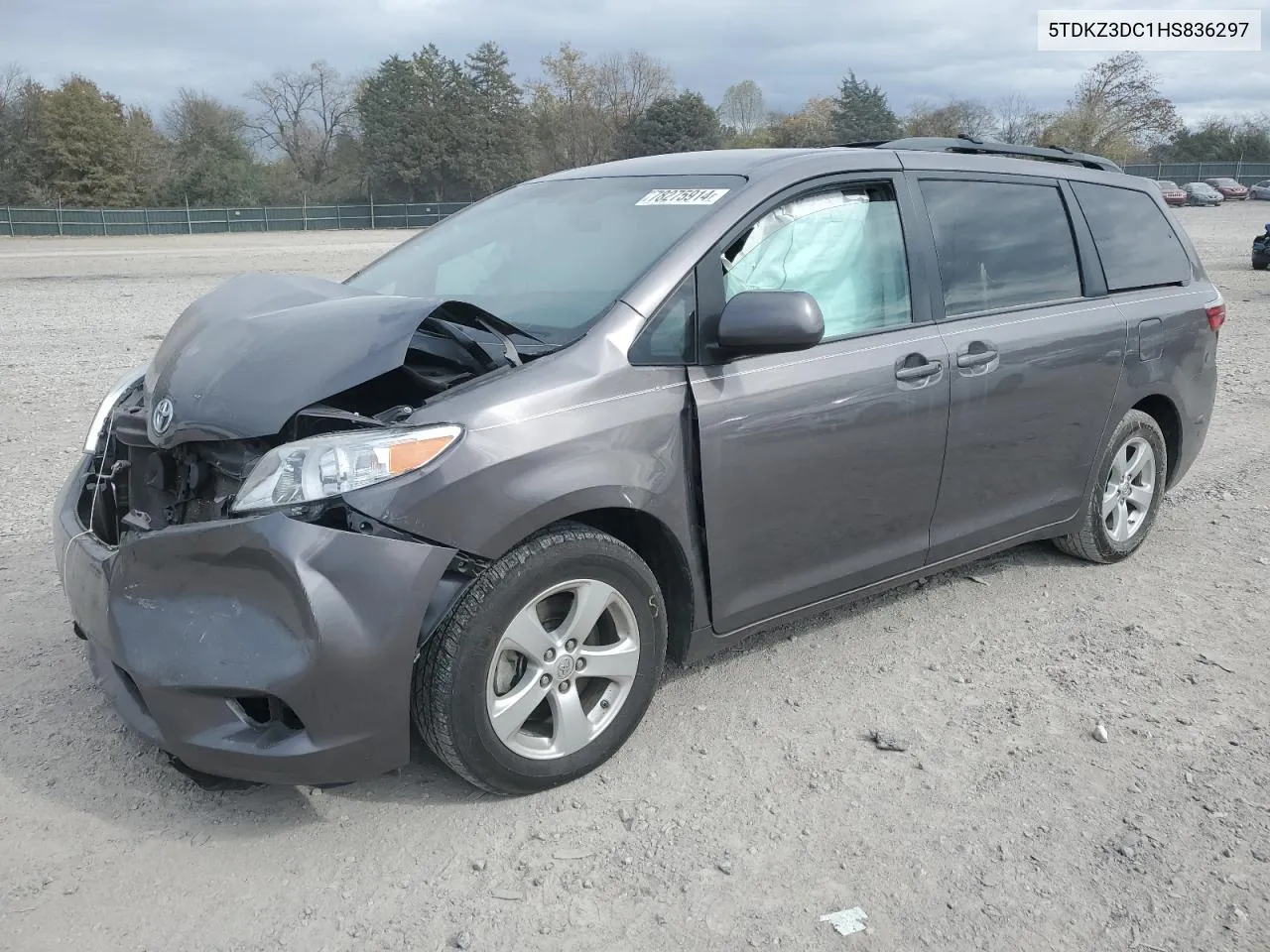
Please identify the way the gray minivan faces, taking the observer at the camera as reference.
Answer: facing the viewer and to the left of the viewer
